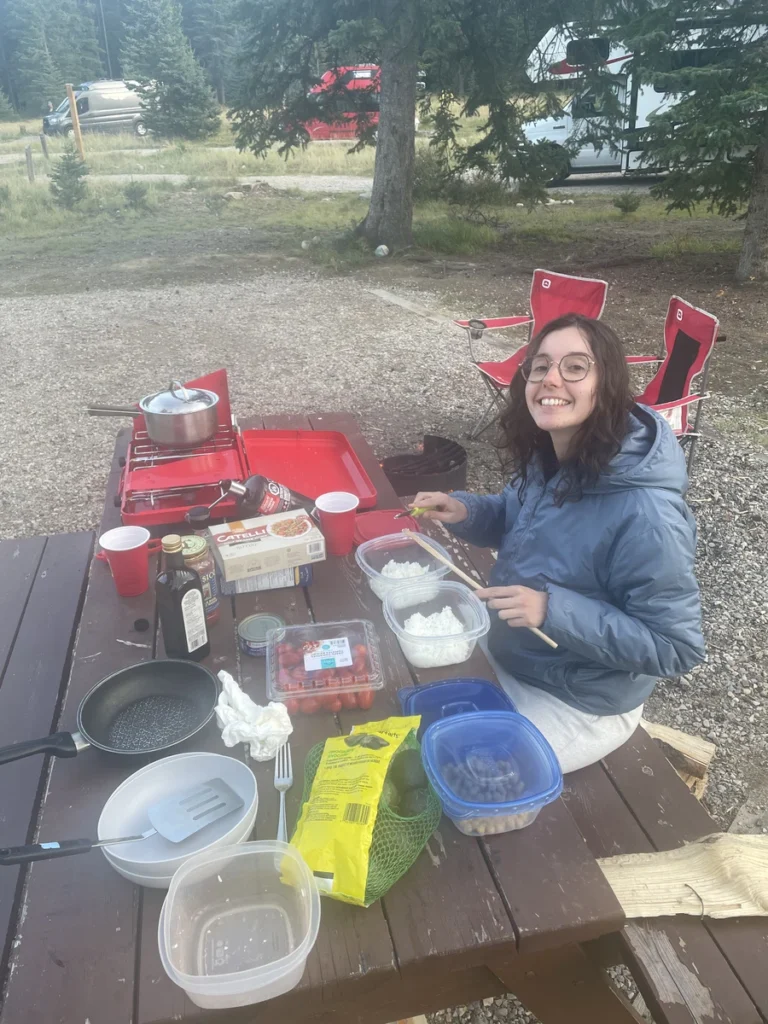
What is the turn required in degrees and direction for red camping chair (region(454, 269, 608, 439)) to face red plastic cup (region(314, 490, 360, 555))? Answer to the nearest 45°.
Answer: approximately 45° to its left

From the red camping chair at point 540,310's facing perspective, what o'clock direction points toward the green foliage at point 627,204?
The green foliage is roughly at 5 o'clock from the red camping chair.

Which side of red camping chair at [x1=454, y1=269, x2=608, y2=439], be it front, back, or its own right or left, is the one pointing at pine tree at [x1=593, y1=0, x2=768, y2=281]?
back

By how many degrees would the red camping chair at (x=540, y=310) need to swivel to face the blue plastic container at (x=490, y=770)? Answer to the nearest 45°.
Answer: approximately 45° to its left

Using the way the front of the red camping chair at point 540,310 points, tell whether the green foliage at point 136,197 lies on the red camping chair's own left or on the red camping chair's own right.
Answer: on the red camping chair's own right

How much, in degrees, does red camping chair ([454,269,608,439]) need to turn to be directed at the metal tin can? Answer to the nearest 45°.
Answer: approximately 45° to its left

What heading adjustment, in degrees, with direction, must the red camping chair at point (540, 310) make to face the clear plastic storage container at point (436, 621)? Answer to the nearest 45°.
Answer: approximately 45° to its left

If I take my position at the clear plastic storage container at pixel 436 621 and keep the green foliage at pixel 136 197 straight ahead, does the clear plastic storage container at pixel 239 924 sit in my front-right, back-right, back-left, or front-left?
back-left

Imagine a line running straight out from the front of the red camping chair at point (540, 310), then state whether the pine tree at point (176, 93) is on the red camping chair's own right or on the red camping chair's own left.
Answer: on the red camping chair's own right

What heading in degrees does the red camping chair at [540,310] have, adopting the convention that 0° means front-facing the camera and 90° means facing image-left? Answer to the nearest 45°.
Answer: approximately 45°
